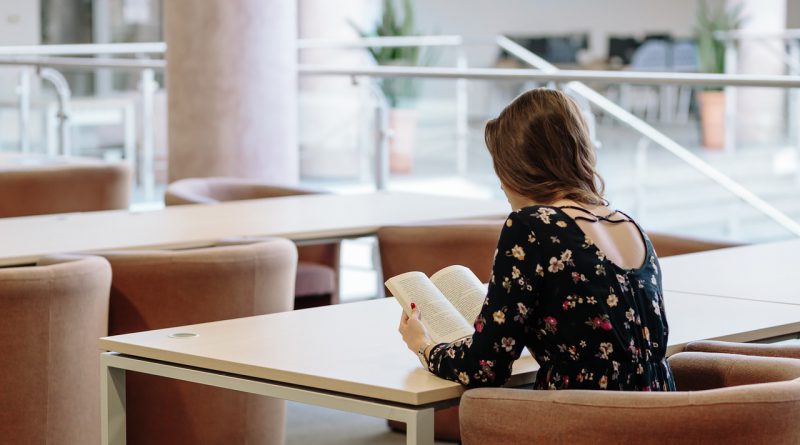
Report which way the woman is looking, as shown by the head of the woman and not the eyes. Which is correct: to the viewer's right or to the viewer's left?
to the viewer's left

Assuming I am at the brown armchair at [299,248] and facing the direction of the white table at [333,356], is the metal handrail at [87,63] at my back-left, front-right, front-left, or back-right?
back-right

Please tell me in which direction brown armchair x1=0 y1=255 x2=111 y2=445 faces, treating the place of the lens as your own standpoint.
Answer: facing away from the viewer and to the left of the viewer

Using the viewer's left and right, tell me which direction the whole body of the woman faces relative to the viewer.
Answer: facing away from the viewer and to the left of the viewer
